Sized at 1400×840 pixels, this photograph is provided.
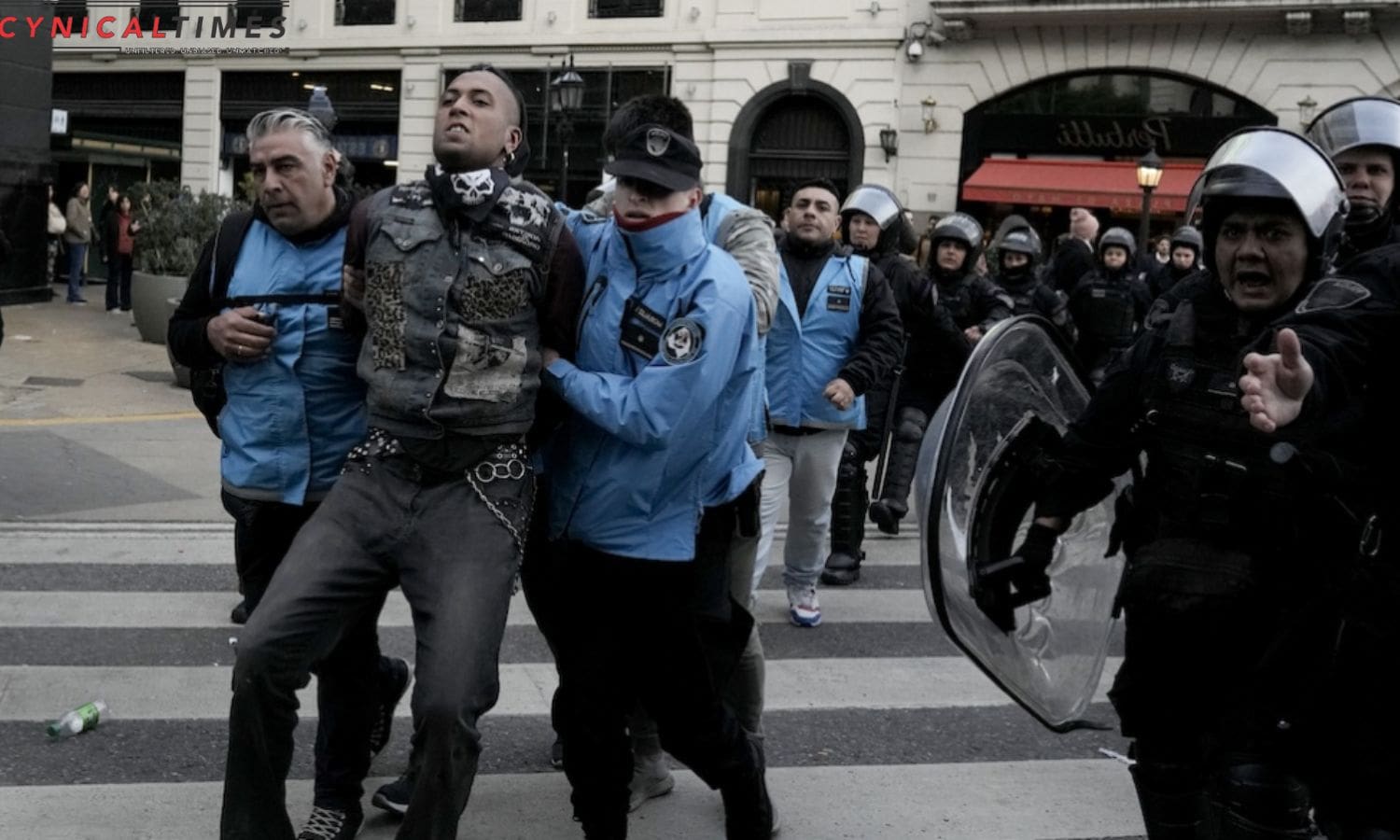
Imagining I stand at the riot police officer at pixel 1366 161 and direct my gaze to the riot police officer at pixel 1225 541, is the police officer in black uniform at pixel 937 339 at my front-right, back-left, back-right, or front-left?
back-right

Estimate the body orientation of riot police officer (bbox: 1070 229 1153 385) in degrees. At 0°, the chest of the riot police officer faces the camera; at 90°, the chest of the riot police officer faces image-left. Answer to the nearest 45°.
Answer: approximately 0°

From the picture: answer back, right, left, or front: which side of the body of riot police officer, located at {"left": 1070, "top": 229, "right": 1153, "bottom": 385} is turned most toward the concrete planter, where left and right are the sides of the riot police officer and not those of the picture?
right

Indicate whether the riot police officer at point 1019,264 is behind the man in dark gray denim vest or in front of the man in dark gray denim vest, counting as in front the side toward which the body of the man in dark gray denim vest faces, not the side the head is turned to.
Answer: behind

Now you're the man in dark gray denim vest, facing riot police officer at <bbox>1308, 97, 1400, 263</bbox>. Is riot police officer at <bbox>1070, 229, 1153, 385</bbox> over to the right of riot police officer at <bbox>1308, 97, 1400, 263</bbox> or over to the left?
left

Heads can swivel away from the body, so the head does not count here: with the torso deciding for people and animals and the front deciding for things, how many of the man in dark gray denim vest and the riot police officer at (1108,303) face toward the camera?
2

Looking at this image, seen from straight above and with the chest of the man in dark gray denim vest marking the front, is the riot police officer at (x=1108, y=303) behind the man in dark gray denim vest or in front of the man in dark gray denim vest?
behind
